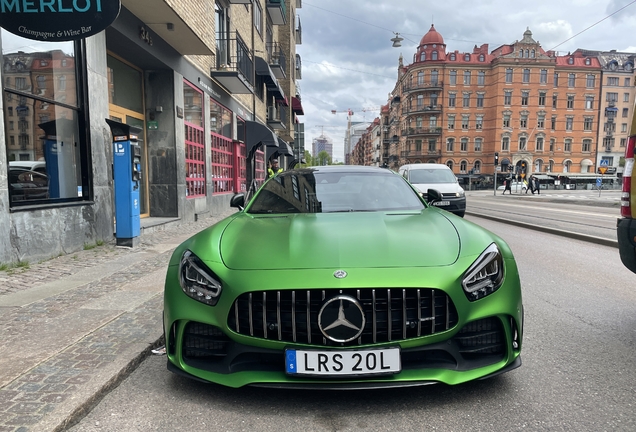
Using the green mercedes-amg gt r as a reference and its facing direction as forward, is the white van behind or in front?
behind

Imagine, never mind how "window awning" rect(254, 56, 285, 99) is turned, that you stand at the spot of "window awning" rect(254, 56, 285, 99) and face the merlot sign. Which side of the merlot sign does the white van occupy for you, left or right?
left

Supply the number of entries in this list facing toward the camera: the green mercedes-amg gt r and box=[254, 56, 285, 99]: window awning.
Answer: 1

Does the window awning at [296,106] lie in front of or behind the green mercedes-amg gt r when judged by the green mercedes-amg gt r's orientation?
behind

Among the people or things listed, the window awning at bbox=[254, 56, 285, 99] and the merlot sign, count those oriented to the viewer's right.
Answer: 1

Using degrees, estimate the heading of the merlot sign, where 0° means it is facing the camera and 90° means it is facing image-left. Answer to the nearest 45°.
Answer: approximately 0°

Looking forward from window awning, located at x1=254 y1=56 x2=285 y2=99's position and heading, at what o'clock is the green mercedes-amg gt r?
The green mercedes-amg gt r is roughly at 3 o'clock from the window awning.

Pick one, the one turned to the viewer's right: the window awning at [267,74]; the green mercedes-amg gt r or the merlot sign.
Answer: the window awning

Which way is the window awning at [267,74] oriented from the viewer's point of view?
to the viewer's right

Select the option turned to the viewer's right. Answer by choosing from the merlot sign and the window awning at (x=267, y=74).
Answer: the window awning
